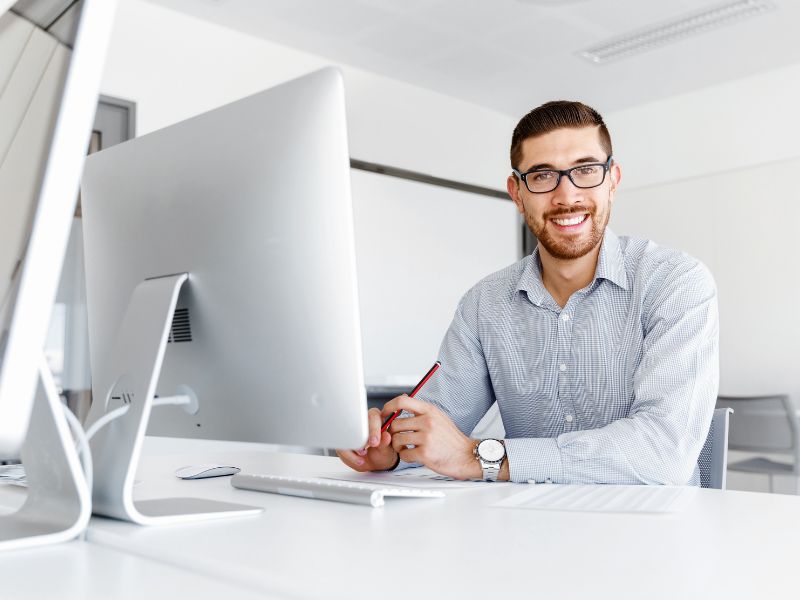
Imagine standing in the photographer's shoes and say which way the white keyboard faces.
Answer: facing away from the viewer and to the right of the viewer

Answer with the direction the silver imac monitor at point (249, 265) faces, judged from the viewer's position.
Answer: facing away from the viewer and to the right of the viewer

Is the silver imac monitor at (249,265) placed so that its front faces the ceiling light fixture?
yes

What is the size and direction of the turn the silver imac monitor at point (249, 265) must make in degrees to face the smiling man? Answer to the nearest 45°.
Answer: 0° — it already faces them
